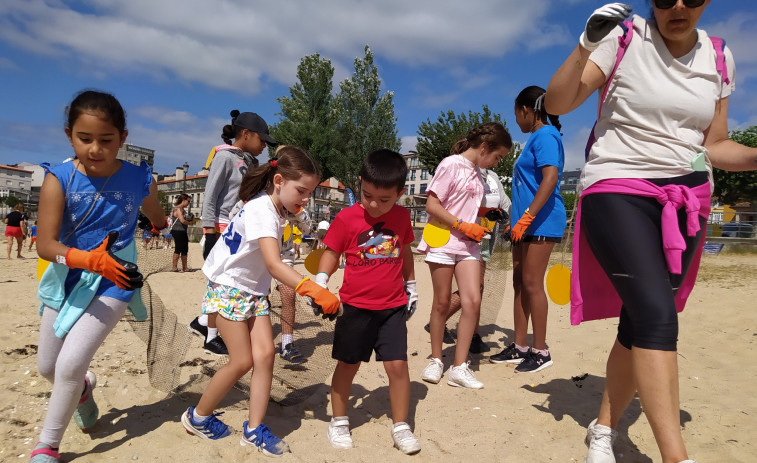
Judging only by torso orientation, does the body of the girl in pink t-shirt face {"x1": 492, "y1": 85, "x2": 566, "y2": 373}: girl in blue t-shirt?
no

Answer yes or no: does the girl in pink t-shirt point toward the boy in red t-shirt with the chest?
no

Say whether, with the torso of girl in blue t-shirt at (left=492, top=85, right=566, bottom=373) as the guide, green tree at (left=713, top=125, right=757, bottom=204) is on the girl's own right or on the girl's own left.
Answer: on the girl's own right

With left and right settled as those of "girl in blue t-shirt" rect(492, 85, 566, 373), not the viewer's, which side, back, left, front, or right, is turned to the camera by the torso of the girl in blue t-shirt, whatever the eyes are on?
left

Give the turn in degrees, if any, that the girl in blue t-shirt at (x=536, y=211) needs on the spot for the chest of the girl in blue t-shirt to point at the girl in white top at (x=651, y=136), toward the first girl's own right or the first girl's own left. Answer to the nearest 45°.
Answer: approximately 90° to the first girl's own left

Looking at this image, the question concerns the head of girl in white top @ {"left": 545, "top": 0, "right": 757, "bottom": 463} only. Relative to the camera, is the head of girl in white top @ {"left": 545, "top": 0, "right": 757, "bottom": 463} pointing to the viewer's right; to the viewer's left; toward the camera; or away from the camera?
toward the camera

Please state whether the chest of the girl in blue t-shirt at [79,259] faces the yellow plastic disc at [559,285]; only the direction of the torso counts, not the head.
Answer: no

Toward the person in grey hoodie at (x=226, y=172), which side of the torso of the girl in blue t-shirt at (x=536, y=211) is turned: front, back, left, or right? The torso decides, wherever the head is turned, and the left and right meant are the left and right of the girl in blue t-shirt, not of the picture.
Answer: front

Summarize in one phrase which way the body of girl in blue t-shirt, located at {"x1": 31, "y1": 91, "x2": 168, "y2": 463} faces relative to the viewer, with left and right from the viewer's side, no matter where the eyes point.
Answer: facing the viewer

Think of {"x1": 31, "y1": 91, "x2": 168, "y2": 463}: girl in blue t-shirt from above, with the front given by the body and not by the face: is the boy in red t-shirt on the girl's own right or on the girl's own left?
on the girl's own left

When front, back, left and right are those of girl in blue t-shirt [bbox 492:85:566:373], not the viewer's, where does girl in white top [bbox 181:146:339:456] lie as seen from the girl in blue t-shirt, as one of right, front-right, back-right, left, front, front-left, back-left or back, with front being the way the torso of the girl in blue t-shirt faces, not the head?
front-left

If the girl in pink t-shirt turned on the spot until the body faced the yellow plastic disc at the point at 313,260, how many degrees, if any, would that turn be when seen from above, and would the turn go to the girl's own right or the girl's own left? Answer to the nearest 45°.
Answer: approximately 90° to the girl's own right

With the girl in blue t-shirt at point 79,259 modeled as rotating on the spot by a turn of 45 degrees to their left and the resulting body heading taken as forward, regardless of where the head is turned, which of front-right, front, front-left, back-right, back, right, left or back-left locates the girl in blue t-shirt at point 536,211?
front-left

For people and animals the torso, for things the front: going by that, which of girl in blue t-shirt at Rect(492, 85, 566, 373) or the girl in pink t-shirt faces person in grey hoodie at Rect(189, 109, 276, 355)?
the girl in blue t-shirt
